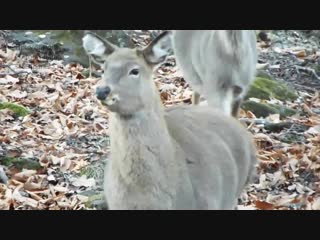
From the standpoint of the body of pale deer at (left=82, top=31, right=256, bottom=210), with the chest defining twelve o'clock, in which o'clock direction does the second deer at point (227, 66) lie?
The second deer is roughly at 5 o'clock from the pale deer.

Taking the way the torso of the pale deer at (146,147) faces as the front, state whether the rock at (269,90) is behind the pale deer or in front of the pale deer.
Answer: behind

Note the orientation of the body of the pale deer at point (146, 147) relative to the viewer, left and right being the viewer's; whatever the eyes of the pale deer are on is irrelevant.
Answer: facing the viewer and to the left of the viewer

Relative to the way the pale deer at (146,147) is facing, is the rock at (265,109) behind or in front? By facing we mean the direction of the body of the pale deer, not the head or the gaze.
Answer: behind
